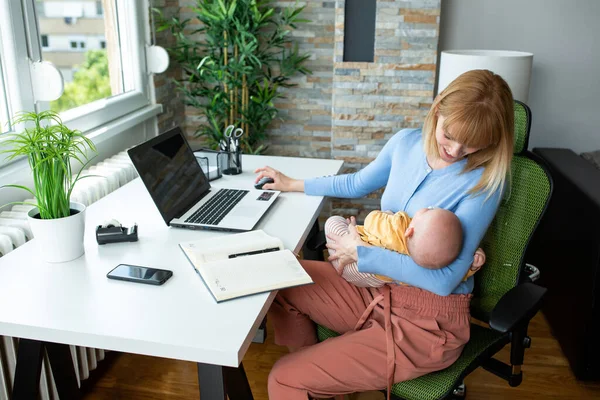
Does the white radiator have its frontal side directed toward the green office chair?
yes

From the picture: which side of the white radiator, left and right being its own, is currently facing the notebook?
front

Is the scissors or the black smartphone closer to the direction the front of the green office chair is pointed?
the black smartphone

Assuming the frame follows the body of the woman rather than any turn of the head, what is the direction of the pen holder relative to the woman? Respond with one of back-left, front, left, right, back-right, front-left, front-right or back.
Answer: right

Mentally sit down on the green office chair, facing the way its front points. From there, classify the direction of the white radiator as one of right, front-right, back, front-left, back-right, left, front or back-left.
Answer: front-right

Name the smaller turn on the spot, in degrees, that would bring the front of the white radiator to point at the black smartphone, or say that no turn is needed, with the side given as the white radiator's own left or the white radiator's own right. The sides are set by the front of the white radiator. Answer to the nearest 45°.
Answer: approximately 45° to the white radiator's own right

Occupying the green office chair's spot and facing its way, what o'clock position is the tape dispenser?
The tape dispenser is roughly at 1 o'clock from the green office chair.

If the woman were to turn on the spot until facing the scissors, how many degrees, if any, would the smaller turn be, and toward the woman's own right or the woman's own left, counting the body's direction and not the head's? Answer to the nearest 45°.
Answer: approximately 90° to the woman's own right

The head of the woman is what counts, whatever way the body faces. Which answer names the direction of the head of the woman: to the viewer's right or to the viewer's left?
to the viewer's left
